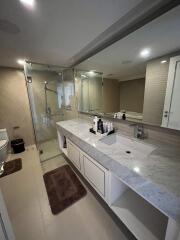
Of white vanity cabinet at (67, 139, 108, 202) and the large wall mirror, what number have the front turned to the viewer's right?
0

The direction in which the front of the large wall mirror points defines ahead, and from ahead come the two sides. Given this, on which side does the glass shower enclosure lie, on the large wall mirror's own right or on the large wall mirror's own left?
on the large wall mirror's own right

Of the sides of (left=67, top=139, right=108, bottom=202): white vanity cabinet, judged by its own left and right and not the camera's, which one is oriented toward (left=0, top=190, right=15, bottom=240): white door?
front

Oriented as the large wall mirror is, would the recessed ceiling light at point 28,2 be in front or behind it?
in front

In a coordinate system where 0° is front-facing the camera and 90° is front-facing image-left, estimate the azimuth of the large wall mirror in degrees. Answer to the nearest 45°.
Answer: approximately 45°
